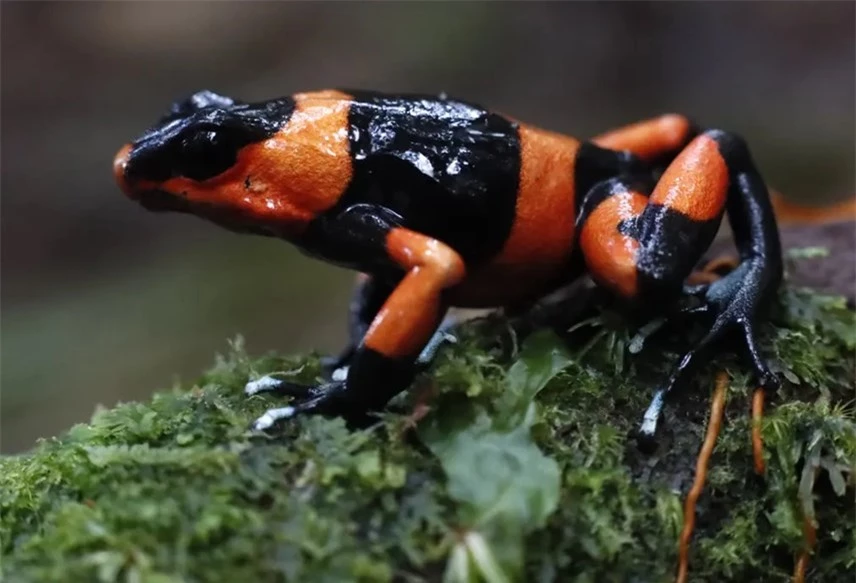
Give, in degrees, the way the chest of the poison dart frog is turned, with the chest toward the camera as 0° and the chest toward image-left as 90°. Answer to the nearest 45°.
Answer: approximately 90°
